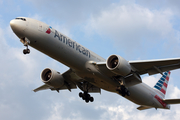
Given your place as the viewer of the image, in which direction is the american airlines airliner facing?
facing the viewer and to the left of the viewer
